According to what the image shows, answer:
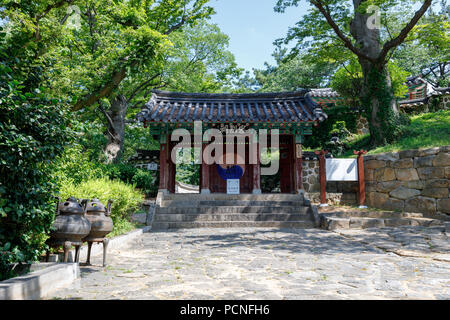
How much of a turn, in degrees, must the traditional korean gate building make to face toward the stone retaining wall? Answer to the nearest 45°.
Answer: approximately 45° to its left

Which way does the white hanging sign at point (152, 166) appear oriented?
toward the camera

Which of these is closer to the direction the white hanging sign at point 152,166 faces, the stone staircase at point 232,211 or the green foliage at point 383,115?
the stone staircase

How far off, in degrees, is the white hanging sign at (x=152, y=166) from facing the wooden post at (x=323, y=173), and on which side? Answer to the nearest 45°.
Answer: approximately 45° to its left

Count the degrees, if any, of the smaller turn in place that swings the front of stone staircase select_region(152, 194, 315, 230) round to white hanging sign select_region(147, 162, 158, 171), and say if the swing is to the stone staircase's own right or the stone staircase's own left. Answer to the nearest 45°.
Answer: approximately 135° to the stone staircase's own right

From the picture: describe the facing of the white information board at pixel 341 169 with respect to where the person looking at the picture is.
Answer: facing the viewer

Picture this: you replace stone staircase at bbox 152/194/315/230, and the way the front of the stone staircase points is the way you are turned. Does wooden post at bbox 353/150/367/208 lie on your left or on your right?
on your left

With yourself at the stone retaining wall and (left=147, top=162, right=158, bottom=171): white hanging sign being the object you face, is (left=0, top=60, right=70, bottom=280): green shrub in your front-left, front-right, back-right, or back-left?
front-left

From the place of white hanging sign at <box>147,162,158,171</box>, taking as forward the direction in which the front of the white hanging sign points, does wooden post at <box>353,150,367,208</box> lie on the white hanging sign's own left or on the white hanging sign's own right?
on the white hanging sign's own left

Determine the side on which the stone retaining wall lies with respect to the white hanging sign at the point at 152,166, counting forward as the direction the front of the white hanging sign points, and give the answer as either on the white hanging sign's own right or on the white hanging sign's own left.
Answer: on the white hanging sign's own left

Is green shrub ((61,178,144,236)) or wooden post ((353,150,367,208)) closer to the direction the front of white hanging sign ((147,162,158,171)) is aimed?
the green shrub

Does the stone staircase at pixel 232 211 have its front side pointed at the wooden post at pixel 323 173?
no

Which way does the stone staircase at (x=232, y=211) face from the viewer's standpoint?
toward the camera

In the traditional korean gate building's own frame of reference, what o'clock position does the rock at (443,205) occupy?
The rock is roughly at 10 o'clock from the traditional korean gate building.
